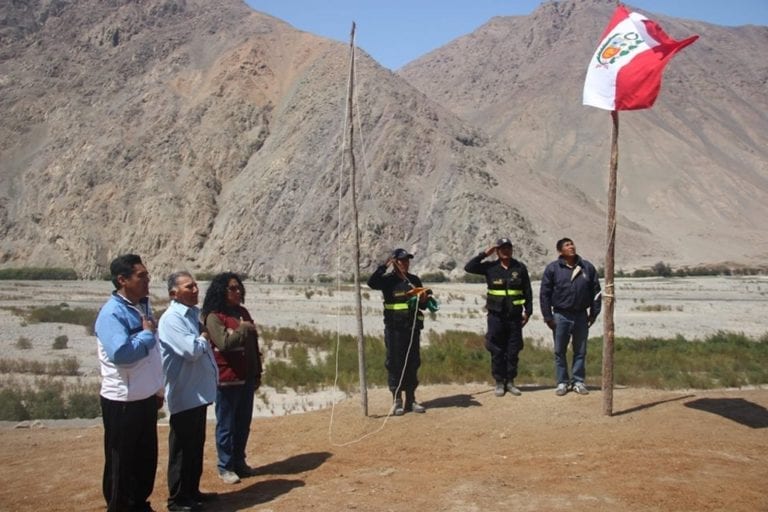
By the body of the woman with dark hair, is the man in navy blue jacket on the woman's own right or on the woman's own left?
on the woman's own left

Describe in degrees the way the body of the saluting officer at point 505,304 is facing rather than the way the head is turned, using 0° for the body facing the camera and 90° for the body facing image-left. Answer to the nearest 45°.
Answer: approximately 0°

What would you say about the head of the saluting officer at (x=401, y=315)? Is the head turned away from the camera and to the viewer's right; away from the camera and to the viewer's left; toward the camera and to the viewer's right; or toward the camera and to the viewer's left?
toward the camera and to the viewer's right

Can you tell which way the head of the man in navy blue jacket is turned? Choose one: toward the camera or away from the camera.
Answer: toward the camera

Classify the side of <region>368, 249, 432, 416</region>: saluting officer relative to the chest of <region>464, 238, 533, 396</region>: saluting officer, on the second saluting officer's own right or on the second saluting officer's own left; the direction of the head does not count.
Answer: on the second saluting officer's own right

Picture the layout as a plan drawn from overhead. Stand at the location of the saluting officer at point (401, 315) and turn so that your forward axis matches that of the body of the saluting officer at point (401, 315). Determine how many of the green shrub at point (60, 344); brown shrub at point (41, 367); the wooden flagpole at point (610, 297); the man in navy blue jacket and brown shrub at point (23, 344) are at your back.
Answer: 3

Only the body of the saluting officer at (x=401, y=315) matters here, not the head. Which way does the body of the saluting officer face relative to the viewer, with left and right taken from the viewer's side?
facing the viewer and to the right of the viewer

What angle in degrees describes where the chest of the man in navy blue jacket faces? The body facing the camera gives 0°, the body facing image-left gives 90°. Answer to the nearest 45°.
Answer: approximately 0°

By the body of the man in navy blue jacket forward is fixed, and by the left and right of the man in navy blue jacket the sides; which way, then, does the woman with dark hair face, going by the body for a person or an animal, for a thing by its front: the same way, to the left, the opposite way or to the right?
to the left

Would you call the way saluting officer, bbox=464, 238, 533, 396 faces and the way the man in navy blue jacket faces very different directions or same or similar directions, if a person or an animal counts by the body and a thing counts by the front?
same or similar directions

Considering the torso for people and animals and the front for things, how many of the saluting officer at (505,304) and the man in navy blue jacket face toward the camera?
2

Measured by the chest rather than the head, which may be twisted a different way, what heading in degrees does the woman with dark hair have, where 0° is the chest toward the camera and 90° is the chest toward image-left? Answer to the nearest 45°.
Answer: approximately 315°
